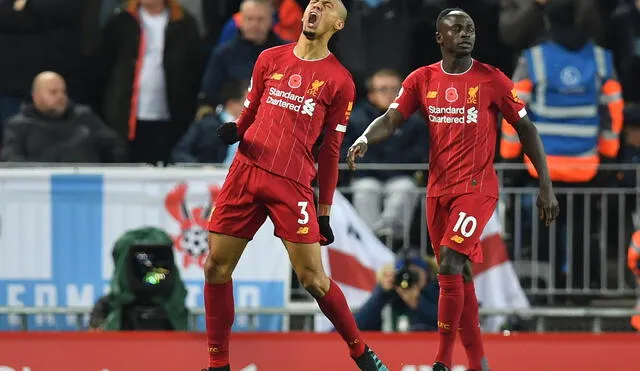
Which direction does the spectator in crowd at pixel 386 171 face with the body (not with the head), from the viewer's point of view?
toward the camera

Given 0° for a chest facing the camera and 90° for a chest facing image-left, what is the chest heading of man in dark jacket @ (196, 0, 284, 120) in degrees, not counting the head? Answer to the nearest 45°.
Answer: approximately 0°

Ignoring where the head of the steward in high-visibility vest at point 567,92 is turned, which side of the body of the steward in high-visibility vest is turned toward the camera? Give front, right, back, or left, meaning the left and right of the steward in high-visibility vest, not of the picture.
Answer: back

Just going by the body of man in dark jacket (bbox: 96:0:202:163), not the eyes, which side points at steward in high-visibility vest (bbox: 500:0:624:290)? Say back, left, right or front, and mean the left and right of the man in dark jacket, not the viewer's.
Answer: left

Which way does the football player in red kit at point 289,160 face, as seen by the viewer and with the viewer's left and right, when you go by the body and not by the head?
facing the viewer
